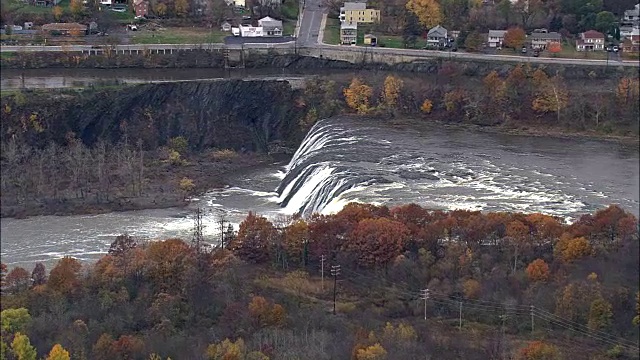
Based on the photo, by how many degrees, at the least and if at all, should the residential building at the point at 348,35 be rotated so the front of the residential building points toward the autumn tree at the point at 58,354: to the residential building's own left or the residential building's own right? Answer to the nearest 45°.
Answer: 0° — it already faces it

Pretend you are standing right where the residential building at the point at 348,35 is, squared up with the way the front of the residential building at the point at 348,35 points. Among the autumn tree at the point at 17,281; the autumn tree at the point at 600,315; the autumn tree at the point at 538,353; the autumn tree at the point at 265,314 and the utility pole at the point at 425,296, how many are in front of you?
5

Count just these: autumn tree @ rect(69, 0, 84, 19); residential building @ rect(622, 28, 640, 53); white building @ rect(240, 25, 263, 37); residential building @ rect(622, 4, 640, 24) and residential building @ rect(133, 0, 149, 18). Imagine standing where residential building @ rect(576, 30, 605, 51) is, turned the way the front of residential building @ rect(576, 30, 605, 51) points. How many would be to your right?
3

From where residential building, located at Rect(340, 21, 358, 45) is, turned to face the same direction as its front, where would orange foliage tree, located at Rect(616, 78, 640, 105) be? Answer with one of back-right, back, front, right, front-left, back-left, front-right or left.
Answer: front-left

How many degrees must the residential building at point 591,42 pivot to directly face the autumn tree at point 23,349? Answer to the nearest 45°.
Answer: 0° — it already faces it

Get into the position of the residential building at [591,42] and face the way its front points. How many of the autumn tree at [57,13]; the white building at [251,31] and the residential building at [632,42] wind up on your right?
2

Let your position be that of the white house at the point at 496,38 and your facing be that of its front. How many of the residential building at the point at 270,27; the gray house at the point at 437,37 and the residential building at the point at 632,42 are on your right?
2

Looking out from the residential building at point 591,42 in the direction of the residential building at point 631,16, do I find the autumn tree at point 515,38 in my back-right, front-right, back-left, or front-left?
back-left

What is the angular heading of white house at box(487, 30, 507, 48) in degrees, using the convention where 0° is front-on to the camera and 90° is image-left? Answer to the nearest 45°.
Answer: approximately 0°

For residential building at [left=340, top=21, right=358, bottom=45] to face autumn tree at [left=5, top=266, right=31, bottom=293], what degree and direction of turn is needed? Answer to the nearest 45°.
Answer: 0° — it already faces it
